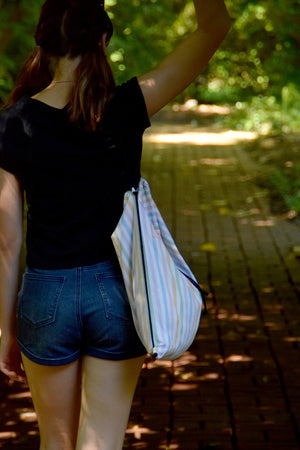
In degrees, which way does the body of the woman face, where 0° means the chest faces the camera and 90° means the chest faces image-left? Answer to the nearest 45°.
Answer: approximately 180°
